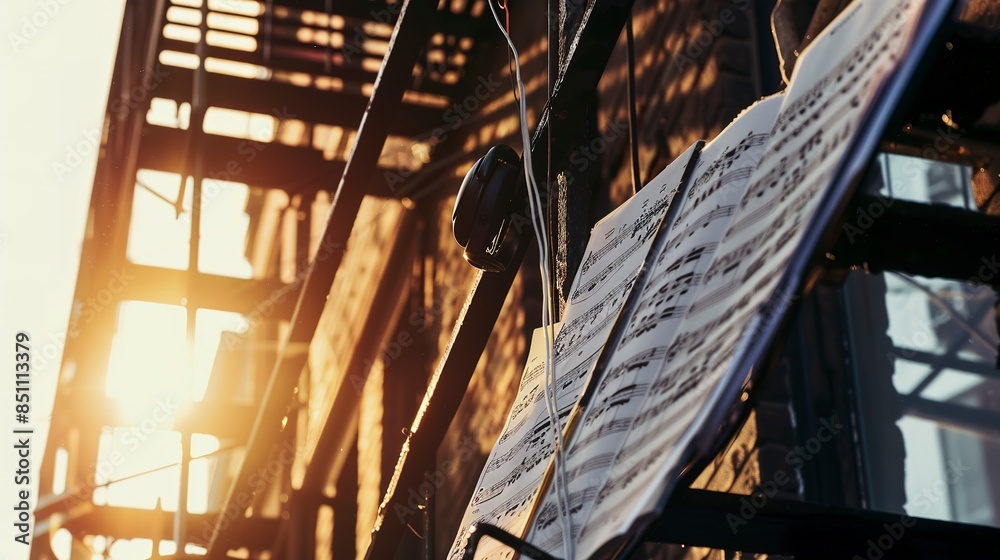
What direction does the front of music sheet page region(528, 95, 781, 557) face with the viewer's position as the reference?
facing the viewer and to the left of the viewer

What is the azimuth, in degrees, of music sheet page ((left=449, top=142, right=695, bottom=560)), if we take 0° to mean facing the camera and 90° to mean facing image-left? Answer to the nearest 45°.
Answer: approximately 45°

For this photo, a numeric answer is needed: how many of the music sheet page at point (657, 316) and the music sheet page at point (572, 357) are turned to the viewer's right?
0

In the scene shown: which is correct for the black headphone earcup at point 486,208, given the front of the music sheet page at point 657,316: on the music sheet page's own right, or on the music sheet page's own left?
on the music sheet page's own right

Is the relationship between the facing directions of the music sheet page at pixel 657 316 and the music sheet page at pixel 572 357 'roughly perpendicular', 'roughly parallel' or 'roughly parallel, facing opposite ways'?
roughly parallel
